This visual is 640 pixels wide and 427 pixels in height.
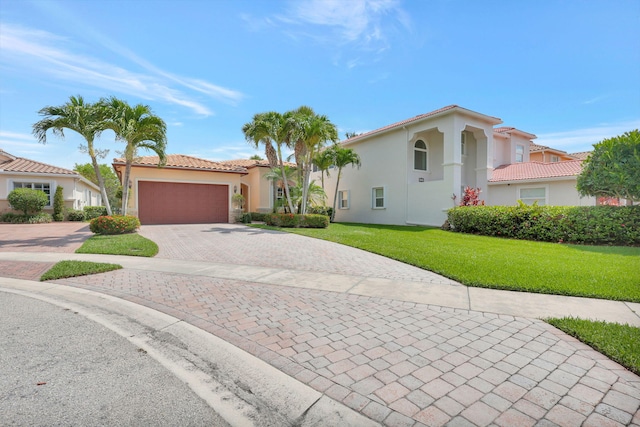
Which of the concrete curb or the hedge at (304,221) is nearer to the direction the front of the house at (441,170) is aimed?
the concrete curb

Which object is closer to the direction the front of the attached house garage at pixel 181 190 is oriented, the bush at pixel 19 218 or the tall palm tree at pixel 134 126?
the tall palm tree

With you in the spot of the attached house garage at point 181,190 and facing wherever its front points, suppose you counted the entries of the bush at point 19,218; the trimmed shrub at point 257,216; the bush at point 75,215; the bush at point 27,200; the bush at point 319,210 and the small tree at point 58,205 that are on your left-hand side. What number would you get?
2

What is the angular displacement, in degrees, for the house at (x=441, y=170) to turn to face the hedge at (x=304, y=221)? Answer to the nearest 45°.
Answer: approximately 90° to its right

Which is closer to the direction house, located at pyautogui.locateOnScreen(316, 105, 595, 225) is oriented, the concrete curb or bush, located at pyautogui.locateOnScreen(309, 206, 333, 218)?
the concrete curb

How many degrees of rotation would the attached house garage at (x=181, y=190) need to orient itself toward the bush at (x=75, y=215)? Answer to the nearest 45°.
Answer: approximately 135° to its right

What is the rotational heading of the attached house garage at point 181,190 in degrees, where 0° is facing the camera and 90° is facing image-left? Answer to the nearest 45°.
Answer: approximately 0°

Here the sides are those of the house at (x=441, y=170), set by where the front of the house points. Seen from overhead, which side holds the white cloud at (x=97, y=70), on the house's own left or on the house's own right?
on the house's own right

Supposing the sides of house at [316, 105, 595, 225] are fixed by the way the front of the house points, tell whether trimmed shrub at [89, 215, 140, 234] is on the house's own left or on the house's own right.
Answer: on the house's own right

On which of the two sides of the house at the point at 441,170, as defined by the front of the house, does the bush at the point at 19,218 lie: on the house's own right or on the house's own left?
on the house's own right

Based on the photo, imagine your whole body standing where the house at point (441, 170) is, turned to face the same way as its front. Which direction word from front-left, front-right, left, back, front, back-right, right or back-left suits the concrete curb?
front-right

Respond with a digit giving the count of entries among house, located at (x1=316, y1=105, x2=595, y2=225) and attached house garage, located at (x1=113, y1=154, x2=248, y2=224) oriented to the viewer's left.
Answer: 0

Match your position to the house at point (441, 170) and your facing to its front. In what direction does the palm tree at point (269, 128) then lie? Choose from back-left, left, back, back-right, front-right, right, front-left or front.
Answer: right
